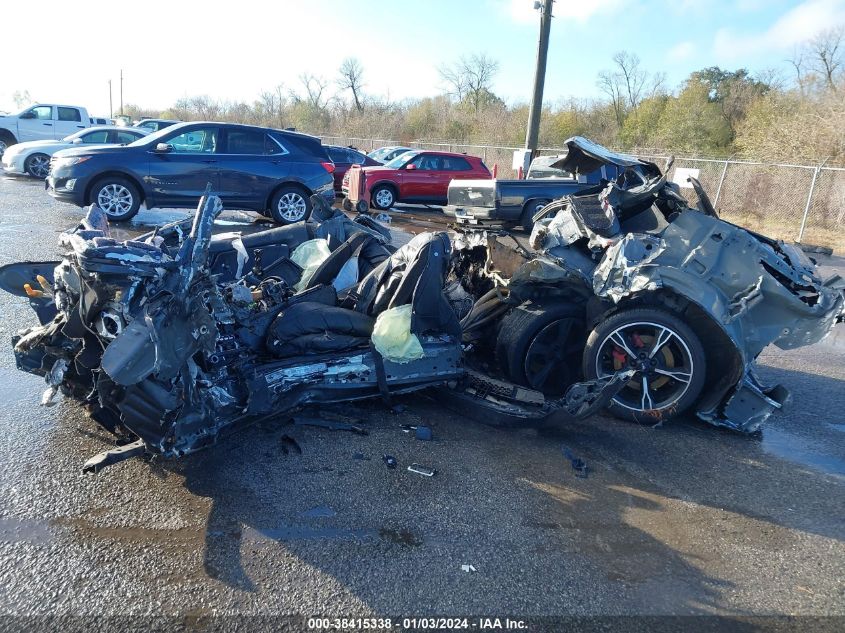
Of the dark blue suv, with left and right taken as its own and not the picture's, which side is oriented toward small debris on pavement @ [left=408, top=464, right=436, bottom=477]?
left

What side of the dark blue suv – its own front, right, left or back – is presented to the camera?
left

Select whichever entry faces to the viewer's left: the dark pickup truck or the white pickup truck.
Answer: the white pickup truck

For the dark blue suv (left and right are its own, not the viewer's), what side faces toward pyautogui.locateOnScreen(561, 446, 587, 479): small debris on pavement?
left

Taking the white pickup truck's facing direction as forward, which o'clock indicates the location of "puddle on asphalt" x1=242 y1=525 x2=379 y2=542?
The puddle on asphalt is roughly at 9 o'clock from the white pickup truck.

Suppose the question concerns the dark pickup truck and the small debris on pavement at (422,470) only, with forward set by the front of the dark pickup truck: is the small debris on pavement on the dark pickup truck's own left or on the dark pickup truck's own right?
on the dark pickup truck's own right

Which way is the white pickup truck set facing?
to the viewer's left

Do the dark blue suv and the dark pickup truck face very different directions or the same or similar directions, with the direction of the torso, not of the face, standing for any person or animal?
very different directions

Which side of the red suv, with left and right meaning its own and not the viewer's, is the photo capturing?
left
